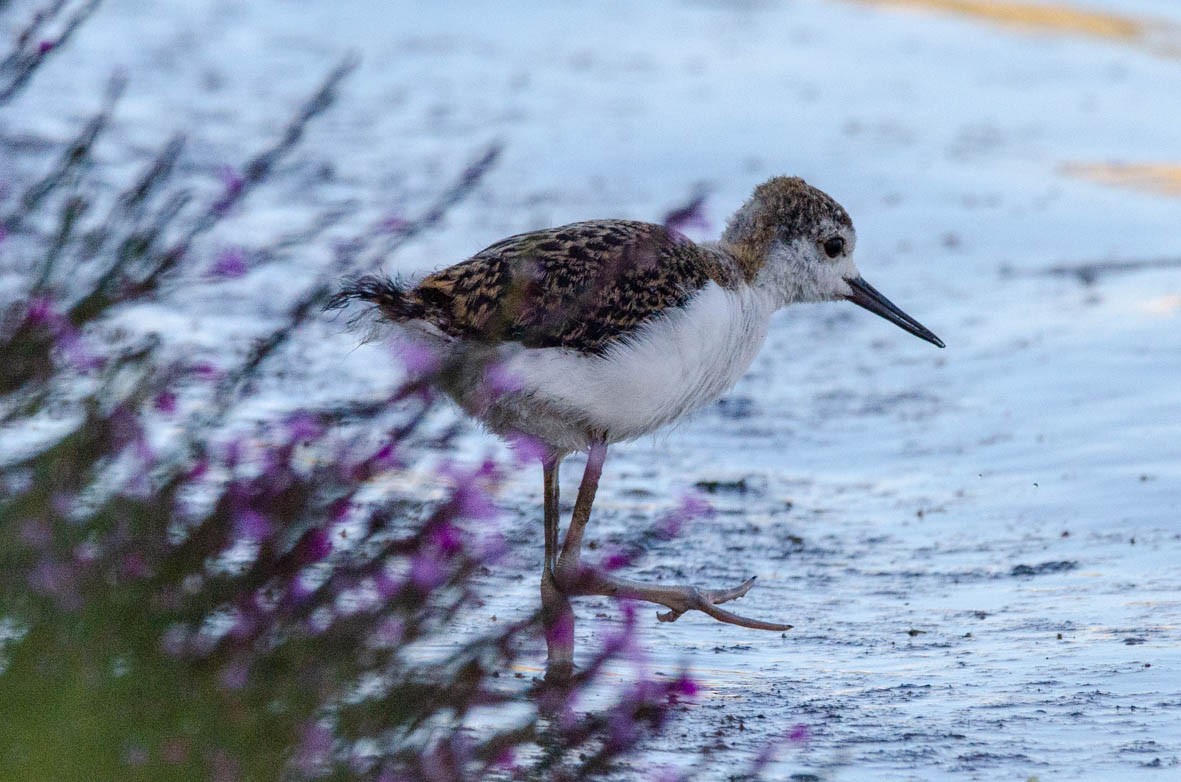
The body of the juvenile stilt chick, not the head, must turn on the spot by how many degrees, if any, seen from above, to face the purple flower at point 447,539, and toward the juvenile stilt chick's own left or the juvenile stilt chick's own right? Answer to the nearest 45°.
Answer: approximately 90° to the juvenile stilt chick's own right

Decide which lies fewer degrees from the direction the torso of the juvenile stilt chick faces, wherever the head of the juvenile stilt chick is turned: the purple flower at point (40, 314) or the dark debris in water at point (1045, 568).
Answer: the dark debris in water

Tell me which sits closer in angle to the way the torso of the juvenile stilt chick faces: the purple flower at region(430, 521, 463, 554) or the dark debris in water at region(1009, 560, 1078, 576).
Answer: the dark debris in water

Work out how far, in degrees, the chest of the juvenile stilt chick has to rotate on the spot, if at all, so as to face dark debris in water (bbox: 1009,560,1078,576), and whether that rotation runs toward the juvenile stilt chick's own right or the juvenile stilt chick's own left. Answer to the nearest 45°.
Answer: approximately 45° to the juvenile stilt chick's own left

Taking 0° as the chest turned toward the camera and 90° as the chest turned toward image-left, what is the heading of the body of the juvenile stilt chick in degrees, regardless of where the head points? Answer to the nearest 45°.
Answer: approximately 270°
